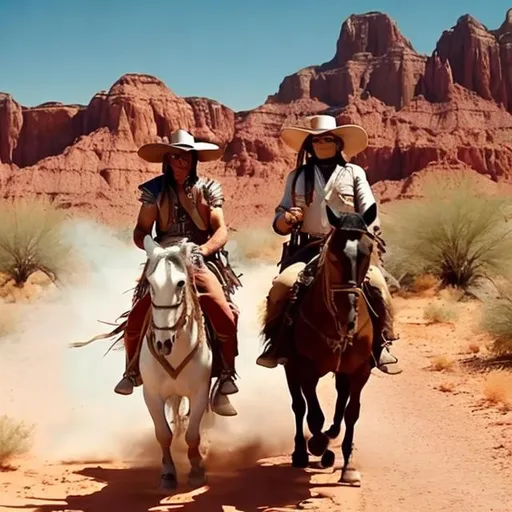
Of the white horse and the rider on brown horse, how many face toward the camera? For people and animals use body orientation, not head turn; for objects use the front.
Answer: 2

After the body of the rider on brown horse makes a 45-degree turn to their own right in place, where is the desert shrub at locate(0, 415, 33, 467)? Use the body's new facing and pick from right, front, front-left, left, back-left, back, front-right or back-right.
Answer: front-right

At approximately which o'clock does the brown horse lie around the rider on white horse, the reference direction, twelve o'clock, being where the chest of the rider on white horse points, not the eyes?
The brown horse is roughly at 10 o'clock from the rider on white horse.

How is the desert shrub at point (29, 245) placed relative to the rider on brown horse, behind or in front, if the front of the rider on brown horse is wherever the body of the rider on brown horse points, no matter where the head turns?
behind

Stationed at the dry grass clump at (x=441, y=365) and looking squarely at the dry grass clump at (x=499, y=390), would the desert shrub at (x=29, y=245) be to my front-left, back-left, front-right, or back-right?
back-right

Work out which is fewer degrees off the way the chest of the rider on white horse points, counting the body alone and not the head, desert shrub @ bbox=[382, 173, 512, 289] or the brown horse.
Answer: the brown horse

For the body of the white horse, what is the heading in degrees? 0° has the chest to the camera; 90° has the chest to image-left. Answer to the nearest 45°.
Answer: approximately 0°

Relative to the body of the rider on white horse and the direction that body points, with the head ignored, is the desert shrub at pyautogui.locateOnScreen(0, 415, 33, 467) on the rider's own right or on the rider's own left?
on the rider's own right
